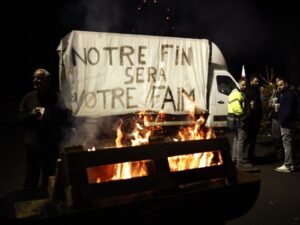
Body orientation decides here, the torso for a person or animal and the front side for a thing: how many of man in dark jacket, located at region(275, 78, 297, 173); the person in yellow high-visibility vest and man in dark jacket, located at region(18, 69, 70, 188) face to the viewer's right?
1

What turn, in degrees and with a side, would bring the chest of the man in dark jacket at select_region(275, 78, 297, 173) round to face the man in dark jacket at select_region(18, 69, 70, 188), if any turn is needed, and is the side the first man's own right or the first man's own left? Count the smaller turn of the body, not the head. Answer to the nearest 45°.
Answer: approximately 45° to the first man's own left

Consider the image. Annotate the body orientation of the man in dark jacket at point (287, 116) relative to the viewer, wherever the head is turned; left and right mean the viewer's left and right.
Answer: facing to the left of the viewer

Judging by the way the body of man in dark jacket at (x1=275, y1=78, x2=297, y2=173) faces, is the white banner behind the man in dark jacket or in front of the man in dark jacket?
in front

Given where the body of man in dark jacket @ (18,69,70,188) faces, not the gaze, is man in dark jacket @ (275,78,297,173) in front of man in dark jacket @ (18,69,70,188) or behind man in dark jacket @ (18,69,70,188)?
behind

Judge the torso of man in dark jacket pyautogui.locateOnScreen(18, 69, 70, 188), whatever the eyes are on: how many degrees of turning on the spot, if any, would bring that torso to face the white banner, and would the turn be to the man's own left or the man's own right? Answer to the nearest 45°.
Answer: approximately 180°

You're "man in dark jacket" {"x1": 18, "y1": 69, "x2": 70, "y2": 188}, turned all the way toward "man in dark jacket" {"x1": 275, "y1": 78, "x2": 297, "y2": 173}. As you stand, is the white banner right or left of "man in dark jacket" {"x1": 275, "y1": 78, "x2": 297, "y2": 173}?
left
